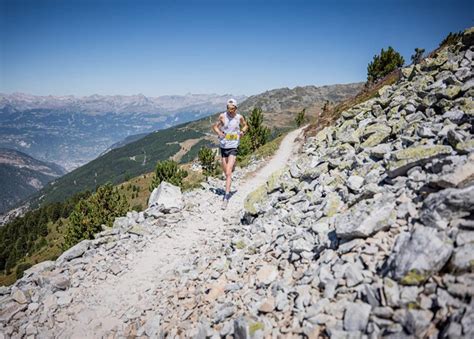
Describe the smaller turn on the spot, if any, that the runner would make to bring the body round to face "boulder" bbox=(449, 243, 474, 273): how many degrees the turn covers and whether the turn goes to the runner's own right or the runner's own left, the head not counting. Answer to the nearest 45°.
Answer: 0° — they already face it

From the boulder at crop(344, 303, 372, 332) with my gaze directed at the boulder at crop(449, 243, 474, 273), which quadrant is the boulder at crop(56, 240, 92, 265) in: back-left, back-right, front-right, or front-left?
back-left

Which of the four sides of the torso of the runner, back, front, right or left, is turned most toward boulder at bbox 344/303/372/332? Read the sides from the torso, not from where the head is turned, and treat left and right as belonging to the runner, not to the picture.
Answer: front

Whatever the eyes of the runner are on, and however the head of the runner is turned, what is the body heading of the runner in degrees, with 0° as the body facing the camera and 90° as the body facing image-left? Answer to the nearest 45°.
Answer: approximately 0°

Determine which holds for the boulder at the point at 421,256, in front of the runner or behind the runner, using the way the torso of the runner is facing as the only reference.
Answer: in front

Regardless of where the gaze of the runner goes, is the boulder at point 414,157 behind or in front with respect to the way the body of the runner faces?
in front
